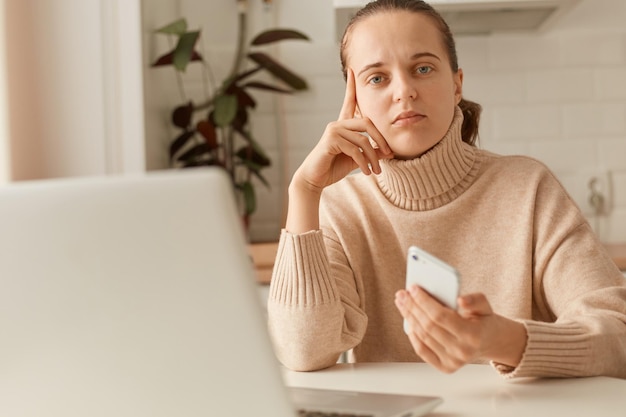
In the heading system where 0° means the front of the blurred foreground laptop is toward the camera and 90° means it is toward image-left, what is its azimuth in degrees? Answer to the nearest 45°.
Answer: approximately 225°

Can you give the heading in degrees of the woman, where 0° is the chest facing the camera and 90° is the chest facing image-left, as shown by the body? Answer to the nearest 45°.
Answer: approximately 0°
